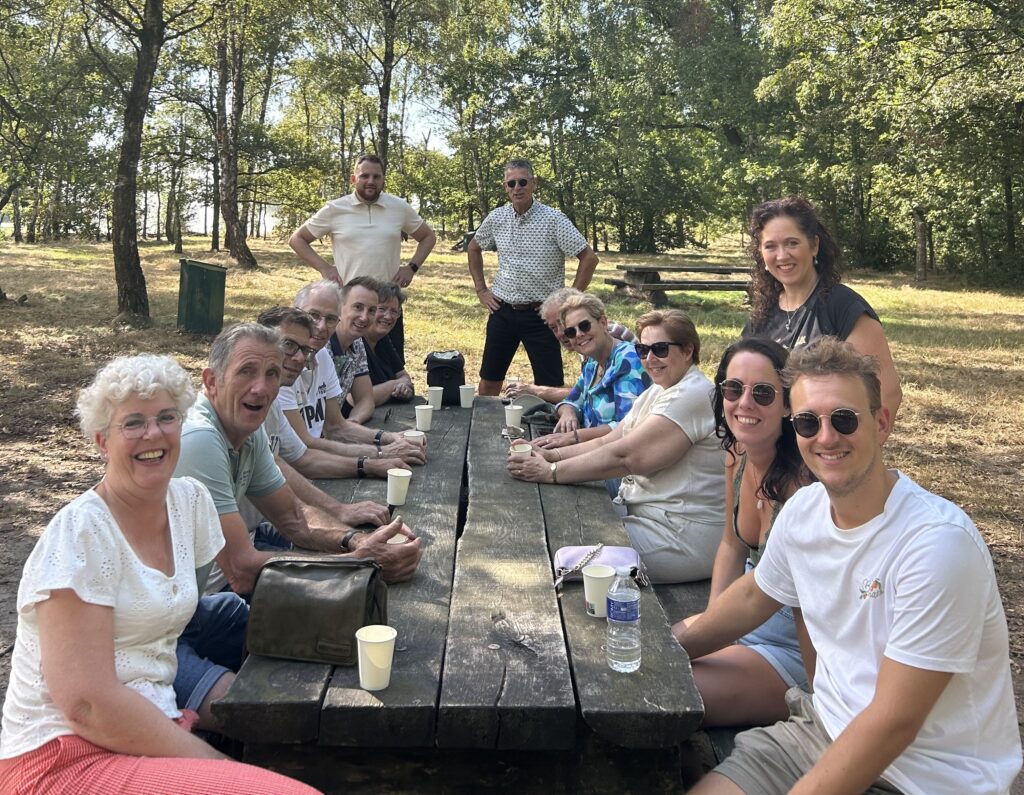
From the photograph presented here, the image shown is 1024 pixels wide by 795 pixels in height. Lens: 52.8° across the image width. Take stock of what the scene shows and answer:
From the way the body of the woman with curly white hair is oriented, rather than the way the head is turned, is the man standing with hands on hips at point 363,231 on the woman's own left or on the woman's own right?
on the woman's own left

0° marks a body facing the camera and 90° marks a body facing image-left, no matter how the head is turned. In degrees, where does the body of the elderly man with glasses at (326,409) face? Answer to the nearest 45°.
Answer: approximately 315°

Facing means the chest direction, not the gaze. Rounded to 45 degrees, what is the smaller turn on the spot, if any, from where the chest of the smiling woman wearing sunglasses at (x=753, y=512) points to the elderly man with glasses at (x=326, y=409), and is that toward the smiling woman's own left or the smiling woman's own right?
approximately 90° to the smiling woman's own right

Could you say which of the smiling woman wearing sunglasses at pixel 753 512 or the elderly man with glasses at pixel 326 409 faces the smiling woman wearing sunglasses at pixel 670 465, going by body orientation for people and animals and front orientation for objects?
the elderly man with glasses
